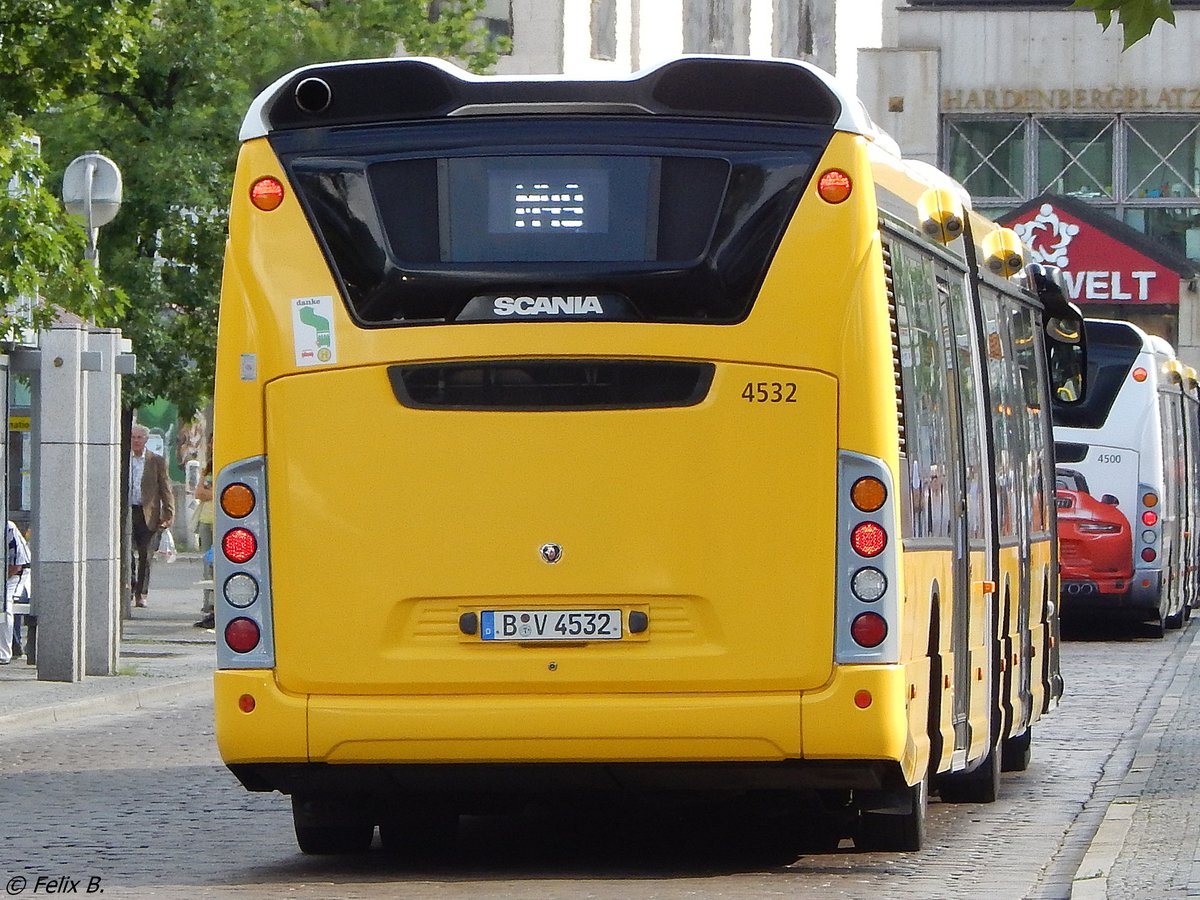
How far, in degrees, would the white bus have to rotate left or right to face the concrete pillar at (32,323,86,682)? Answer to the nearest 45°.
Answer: approximately 135° to its left

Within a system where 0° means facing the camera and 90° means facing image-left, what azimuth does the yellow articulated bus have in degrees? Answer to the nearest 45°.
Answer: approximately 180°

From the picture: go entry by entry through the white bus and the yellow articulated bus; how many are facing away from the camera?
2

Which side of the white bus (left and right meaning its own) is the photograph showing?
back
